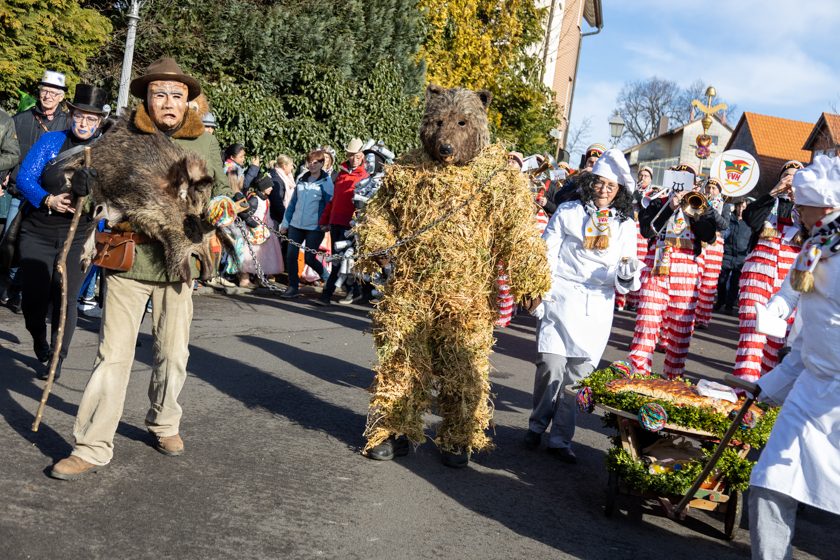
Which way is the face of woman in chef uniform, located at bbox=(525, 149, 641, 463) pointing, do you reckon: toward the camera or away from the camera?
toward the camera

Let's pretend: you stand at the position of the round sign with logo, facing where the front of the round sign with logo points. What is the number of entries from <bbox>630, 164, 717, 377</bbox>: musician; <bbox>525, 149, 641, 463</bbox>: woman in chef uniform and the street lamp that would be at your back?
1

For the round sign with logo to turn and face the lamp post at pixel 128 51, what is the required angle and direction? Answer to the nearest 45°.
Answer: approximately 90° to its right

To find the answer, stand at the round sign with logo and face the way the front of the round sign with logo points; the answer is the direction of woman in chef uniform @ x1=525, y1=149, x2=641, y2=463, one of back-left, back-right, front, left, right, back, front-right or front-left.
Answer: front

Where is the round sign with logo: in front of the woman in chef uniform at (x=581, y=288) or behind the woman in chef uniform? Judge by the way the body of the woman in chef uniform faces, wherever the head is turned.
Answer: behind

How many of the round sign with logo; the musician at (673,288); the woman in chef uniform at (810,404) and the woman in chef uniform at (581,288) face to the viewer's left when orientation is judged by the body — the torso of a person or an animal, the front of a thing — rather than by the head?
1

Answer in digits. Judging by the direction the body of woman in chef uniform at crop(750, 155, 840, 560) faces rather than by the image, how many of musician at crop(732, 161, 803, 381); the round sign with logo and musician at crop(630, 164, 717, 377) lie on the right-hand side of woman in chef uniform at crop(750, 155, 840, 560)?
3

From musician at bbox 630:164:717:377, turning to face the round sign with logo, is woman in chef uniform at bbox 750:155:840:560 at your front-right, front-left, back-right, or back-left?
back-right

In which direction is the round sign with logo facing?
toward the camera

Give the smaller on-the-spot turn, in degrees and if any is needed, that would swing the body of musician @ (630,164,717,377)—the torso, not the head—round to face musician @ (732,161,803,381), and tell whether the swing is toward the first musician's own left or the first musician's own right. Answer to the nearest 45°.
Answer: approximately 45° to the first musician's own left

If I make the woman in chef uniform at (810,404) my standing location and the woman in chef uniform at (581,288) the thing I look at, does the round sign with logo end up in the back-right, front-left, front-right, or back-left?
front-right

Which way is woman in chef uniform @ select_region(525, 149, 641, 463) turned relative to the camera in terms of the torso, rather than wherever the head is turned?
toward the camera

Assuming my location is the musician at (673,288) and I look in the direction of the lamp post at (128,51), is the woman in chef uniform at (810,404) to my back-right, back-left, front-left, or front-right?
back-left

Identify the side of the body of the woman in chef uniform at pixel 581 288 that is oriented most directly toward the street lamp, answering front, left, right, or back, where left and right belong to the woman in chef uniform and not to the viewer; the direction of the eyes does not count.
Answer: back

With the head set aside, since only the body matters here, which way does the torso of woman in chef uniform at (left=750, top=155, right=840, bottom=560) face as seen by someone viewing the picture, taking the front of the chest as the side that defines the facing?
to the viewer's left

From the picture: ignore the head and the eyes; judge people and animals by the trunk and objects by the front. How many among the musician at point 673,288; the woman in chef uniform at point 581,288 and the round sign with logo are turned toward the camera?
3

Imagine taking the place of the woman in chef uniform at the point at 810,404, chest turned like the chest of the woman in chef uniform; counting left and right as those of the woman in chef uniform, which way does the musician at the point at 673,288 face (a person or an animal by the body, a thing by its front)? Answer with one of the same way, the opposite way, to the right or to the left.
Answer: to the left

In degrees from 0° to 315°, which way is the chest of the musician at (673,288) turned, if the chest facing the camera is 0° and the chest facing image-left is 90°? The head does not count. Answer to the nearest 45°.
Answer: approximately 0°

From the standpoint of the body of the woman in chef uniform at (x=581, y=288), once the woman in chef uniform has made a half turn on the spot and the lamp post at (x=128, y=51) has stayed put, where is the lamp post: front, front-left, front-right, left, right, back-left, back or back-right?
front-left
